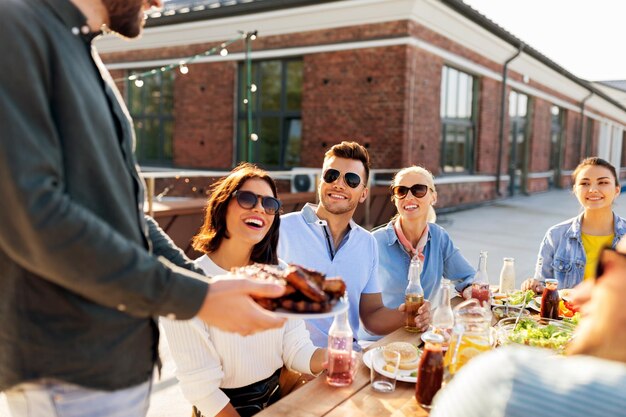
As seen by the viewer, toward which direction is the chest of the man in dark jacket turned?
to the viewer's right

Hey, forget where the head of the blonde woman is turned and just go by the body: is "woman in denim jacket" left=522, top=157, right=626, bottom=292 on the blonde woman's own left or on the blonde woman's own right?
on the blonde woman's own left

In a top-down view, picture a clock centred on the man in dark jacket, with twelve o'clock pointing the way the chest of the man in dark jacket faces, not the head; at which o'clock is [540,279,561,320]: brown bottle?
The brown bottle is roughly at 11 o'clock from the man in dark jacket.

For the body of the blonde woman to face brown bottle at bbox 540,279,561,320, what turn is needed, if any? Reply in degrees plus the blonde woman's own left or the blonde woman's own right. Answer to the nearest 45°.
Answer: approximately 45° to the blonde woman's own left

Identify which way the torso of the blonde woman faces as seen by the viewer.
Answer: toward the camera

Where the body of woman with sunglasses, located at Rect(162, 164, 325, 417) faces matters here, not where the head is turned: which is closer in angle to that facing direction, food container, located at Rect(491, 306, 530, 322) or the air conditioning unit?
the food container

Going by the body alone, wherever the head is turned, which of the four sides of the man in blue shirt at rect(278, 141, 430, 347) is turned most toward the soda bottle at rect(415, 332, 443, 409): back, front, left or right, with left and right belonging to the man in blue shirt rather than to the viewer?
front

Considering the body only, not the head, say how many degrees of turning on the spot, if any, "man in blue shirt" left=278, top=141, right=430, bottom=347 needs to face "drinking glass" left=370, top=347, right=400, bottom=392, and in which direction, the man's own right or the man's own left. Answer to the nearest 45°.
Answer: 0° — they already face it

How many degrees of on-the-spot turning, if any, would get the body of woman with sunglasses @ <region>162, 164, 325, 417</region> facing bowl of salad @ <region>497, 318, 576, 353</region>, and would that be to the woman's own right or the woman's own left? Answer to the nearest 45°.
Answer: approximately 45° to the woman's own left

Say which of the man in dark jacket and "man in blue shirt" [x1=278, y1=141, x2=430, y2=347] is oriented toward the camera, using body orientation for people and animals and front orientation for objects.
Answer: the man in blue shirt

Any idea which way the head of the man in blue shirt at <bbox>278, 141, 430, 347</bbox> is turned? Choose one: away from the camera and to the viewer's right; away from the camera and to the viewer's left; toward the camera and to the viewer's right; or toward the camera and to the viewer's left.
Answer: toward the camera and to the viewer's left

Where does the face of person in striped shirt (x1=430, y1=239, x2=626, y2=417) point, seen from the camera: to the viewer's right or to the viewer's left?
to the viewer's left

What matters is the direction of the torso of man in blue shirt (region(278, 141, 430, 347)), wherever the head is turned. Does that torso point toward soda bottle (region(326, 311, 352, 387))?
yes

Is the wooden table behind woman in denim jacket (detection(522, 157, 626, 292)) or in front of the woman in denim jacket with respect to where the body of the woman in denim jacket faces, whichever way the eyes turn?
in front

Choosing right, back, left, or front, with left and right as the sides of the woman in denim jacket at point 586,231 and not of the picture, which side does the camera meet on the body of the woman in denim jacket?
front

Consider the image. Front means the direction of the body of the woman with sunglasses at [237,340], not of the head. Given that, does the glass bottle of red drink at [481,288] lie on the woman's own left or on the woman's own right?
on the woman's own left

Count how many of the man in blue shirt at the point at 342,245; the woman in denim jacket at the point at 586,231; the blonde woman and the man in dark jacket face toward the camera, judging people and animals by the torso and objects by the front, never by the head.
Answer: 3
